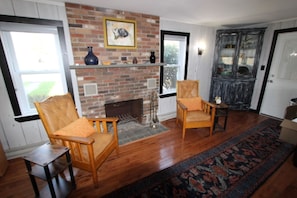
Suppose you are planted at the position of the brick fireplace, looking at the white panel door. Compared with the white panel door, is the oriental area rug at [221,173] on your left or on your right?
right

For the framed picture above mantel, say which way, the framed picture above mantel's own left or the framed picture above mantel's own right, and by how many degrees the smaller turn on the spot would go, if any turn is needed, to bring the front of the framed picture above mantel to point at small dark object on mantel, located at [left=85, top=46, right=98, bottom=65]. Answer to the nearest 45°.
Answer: approximately 90° to the framed picture above mantel's own right

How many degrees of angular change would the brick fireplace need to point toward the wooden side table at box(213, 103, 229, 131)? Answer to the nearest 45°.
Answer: approximately 45° to its left

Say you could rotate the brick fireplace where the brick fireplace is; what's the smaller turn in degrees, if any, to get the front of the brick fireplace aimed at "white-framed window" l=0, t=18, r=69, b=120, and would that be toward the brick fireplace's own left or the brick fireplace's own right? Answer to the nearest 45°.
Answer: approximately 135° to the brick fireplace's own right

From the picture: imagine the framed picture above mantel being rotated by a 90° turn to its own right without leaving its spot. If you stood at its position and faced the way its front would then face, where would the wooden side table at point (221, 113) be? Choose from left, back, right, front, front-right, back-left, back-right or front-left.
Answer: back-left

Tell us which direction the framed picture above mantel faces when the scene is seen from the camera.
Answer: facing the viewer and to the right of the viewer

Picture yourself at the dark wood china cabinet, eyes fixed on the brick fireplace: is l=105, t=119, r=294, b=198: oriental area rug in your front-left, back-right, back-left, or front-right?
front-left

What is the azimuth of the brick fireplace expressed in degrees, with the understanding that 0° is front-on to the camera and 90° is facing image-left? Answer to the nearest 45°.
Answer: approximately 315°

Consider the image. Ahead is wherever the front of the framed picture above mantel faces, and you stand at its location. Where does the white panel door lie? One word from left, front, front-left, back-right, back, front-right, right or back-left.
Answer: front-left

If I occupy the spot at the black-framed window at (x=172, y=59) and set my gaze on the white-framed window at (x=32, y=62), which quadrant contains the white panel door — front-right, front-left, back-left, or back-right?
back-left

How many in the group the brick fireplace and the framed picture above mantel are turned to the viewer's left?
0

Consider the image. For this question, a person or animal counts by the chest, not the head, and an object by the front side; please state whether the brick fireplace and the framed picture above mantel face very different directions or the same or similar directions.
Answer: same or similar directions

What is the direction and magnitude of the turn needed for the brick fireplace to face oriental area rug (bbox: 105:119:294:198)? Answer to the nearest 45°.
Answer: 0° — it already faces it
